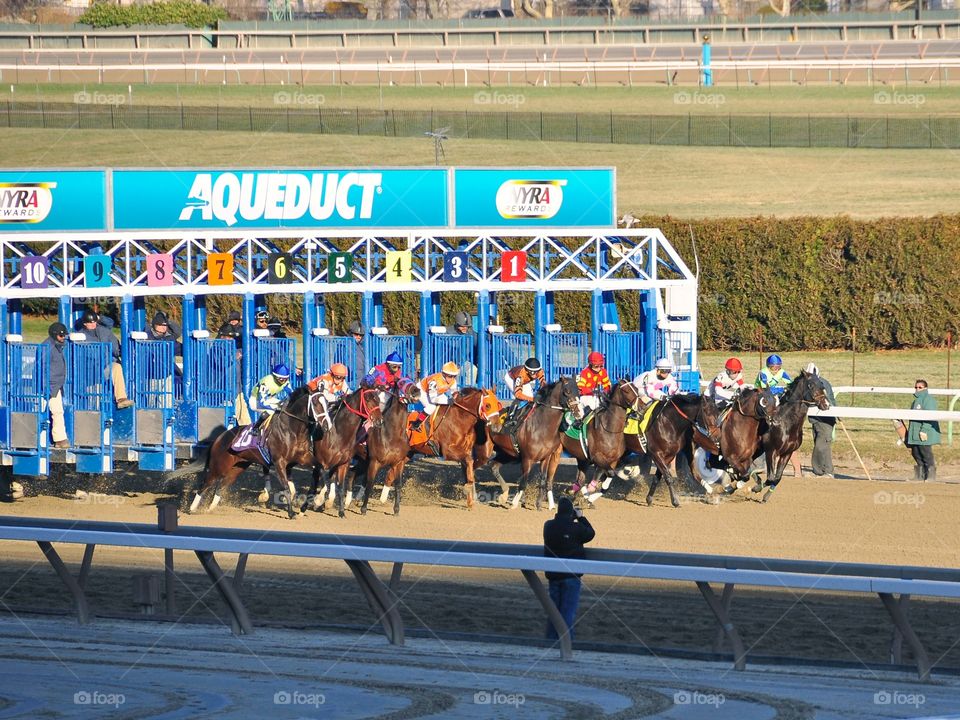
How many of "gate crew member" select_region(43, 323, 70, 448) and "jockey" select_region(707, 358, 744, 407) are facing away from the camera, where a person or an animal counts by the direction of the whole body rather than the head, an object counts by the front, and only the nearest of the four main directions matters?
0

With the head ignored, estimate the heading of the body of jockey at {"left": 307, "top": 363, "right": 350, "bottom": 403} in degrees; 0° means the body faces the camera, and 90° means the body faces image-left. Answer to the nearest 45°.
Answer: approximately 315°

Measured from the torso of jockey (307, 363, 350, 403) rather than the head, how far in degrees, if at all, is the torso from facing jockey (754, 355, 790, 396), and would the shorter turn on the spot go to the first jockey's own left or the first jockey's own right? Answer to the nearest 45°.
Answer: approximately 45° to the first jockey's own left

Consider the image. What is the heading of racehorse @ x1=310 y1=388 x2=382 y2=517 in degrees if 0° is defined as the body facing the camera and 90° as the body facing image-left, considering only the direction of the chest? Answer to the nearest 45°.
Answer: approximately 315°

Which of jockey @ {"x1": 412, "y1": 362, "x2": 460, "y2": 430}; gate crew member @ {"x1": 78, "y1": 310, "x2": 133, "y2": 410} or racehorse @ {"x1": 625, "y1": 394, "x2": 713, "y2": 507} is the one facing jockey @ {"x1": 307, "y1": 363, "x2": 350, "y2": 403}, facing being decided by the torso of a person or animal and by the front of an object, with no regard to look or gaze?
the gate crew member

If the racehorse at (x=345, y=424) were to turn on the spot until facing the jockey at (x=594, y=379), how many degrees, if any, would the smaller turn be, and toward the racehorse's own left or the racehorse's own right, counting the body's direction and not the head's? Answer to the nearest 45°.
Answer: approximately 45° to the racehorse's own left

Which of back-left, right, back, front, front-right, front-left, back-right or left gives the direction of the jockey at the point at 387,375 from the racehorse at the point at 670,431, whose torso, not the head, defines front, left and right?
back-right

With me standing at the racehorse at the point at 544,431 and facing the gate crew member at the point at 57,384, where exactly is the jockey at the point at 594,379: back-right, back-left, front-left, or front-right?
back-right

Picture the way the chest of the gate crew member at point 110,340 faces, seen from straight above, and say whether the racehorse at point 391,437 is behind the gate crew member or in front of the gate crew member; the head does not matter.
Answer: in front

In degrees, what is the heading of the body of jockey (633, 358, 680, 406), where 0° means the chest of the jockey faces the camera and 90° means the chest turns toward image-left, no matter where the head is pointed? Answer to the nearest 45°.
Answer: approximately 315°

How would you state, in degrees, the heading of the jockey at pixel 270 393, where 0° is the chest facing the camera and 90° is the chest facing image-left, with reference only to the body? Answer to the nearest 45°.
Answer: approximately 315°

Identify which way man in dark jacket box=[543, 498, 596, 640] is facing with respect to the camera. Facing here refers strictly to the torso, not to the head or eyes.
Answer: away from the camera

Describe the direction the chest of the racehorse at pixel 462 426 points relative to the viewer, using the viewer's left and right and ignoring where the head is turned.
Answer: facing the viewer and to the right of the viewer

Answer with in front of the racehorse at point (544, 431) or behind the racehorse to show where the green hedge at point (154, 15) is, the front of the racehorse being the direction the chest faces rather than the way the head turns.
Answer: behind

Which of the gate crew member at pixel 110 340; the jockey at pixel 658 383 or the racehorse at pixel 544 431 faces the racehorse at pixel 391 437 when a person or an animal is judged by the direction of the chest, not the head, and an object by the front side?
the gate crew member

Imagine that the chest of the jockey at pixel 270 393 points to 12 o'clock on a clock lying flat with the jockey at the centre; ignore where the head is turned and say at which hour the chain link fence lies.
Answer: The chain link fence is roughly at 8 o'clock from the jockey.

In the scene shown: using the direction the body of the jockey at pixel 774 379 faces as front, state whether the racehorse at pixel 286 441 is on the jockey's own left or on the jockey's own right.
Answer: on the jockey's own right

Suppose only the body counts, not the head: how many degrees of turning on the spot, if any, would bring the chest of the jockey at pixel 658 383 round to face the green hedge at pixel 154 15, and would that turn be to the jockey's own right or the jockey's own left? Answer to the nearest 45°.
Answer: approximately 180°
